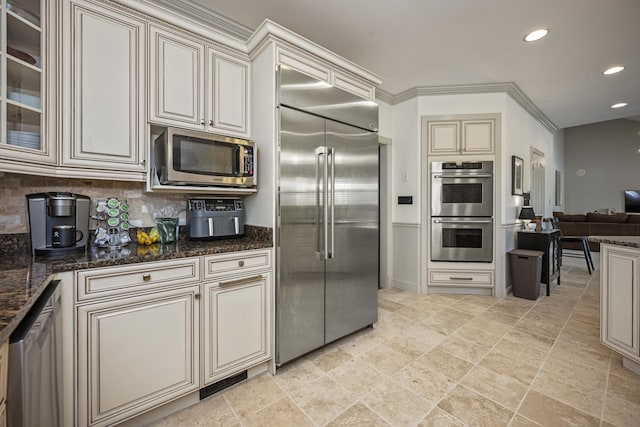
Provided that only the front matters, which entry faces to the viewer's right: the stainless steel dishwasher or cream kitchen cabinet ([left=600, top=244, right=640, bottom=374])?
the stainless steel dishwasher

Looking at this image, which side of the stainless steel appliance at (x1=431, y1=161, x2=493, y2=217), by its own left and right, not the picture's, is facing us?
front

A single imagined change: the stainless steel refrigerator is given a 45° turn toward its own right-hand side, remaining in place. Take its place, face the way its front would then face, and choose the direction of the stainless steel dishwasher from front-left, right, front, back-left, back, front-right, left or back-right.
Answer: front-right

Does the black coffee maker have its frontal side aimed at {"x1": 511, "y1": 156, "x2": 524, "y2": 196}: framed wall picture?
no

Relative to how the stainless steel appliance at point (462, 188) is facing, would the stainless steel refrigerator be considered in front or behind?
in front

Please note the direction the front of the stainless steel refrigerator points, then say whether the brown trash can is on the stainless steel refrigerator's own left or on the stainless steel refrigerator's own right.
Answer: on the stainless steel refrigerator's own left

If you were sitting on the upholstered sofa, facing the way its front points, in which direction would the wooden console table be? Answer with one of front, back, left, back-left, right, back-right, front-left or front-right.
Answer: back

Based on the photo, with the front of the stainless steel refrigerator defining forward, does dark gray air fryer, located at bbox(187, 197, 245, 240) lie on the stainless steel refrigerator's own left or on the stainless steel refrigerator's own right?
on the stainless steel refrigerator's own right

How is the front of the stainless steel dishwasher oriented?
to the viewer's right

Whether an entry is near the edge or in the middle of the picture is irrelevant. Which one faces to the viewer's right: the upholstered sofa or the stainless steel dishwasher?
the stainless steel dishwasher

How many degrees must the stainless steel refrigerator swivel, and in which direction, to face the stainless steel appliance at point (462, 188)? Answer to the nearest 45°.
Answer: approximately 90° to its left

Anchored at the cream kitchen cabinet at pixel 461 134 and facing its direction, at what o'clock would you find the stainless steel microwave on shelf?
The stainless steel microwave on shelf is roughly at 1 o'clock from the cream kitchen cabinet.

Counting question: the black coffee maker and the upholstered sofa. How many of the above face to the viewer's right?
0

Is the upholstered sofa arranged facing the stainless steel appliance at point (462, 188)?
no

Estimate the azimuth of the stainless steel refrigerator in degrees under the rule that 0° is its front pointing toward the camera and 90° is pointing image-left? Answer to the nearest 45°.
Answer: approximately 315°
